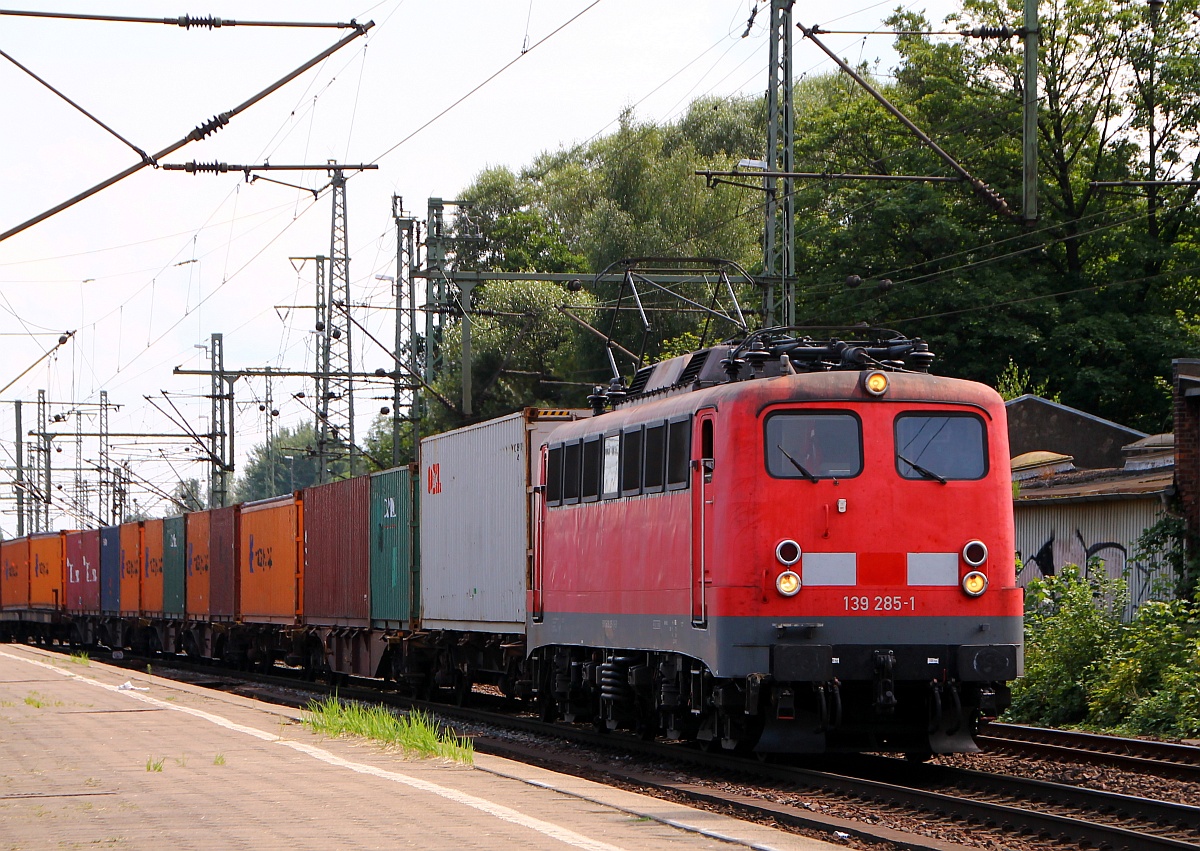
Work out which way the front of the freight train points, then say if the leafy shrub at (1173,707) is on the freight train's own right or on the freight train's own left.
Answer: on the freight train's own left

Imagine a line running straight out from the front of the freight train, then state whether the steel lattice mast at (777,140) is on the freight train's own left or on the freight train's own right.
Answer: on the freight train's own left

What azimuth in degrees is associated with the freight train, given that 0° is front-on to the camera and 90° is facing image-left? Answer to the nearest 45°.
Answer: approximately 315°

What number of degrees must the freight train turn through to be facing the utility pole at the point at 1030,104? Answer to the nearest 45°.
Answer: approximately 90° to its left

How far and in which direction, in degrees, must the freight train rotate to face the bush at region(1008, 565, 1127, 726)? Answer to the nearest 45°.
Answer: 0° — it already faces it
